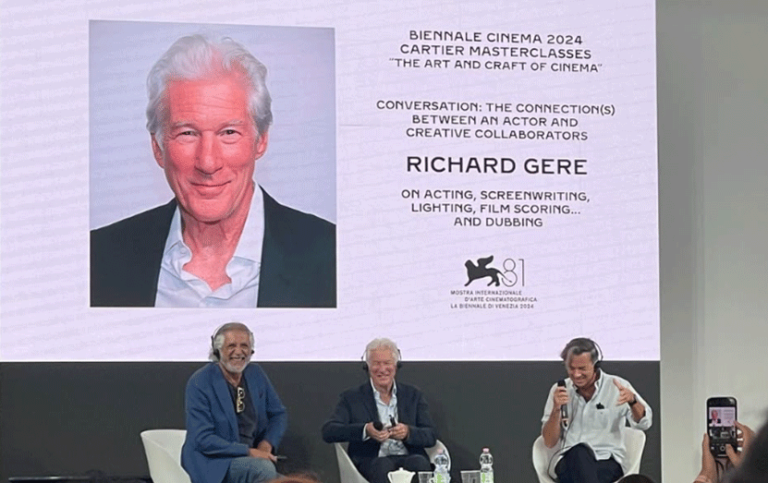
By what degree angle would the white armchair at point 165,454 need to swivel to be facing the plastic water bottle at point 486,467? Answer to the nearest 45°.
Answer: approximately 45° to its left

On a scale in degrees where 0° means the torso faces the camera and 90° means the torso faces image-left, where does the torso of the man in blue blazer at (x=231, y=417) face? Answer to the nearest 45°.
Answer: approximately 315°

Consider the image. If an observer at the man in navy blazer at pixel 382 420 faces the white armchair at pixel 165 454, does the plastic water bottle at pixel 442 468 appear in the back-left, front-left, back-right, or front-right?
back-left

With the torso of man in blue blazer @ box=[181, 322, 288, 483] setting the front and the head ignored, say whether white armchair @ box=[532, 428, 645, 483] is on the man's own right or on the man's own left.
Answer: on the man's own left

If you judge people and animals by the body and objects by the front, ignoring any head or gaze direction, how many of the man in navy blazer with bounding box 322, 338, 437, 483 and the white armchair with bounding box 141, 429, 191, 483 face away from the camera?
0

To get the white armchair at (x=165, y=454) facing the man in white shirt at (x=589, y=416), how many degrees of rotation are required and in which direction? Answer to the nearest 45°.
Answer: approximately 45° to its left

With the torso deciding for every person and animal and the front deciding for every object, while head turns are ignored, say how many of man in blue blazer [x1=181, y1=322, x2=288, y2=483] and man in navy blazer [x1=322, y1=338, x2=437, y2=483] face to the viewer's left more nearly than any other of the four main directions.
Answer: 0

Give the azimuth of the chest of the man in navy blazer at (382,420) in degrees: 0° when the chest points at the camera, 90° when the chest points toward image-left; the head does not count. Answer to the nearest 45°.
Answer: approximately 0°

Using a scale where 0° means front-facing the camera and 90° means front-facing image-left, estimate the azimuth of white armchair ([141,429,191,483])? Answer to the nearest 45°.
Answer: approximately 315°
